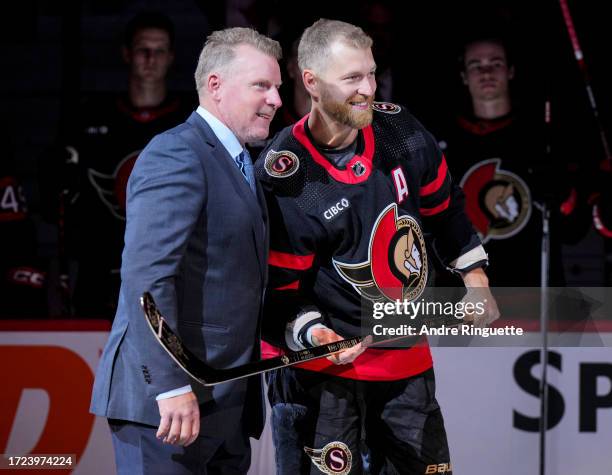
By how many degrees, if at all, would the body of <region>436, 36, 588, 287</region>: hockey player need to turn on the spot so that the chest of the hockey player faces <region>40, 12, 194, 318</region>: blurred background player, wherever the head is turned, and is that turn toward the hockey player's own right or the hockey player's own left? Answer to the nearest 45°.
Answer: approximately 90° to the hockey player's own right

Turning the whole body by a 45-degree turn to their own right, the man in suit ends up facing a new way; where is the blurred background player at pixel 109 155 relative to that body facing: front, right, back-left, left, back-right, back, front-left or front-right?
back

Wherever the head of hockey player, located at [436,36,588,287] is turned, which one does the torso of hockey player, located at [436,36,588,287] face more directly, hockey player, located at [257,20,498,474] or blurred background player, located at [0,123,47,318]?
the hockey player

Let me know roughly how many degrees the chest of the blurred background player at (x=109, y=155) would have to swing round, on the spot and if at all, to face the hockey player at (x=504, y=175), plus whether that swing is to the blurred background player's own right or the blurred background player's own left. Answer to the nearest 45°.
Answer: approximately 90° to the blurred background player's own left

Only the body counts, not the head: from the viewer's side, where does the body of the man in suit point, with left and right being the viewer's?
facing the viewer and to the right of the viewer

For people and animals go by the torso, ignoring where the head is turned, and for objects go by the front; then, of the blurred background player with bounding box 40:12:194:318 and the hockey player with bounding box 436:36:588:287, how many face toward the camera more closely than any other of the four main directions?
2
